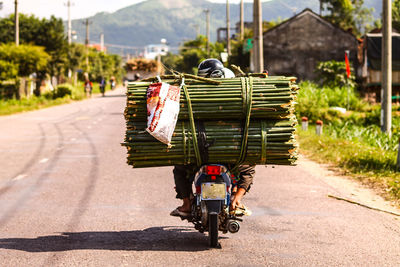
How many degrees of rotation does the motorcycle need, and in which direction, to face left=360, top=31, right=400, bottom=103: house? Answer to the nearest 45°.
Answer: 0° — it already faces it

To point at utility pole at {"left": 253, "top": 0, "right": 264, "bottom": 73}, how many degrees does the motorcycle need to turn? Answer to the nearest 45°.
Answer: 0° — it already faces it

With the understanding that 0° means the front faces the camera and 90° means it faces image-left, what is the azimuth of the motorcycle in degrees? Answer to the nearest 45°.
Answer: approximately 180°

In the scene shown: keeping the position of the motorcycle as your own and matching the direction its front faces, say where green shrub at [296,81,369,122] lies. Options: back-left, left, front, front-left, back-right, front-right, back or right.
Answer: front

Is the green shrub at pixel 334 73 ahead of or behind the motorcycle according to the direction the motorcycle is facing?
ahead

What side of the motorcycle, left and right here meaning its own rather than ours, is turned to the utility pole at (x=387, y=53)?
front
